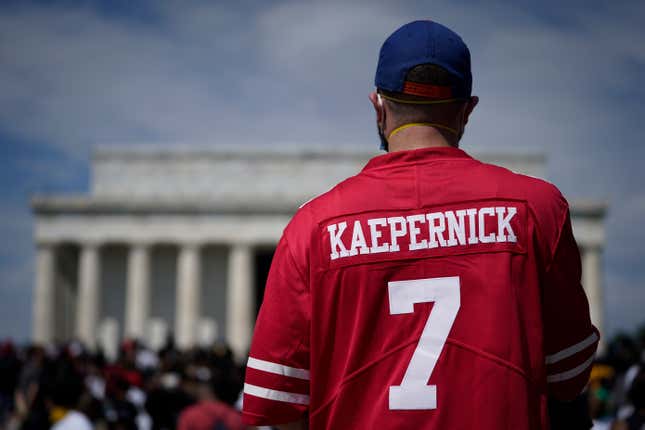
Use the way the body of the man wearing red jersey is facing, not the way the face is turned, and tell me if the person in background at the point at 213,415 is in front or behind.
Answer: in front

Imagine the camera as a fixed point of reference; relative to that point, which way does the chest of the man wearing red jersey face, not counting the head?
away from the camera

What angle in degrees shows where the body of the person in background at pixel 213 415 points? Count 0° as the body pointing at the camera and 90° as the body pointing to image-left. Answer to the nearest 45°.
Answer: approximately 180°

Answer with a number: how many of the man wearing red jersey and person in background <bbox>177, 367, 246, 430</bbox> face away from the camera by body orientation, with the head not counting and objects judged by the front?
2

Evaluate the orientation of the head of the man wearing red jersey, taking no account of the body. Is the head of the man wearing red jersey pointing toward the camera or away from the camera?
away from the camera

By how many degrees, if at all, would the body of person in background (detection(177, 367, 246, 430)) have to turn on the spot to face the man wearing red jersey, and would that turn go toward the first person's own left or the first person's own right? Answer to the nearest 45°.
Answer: approximately 180°
